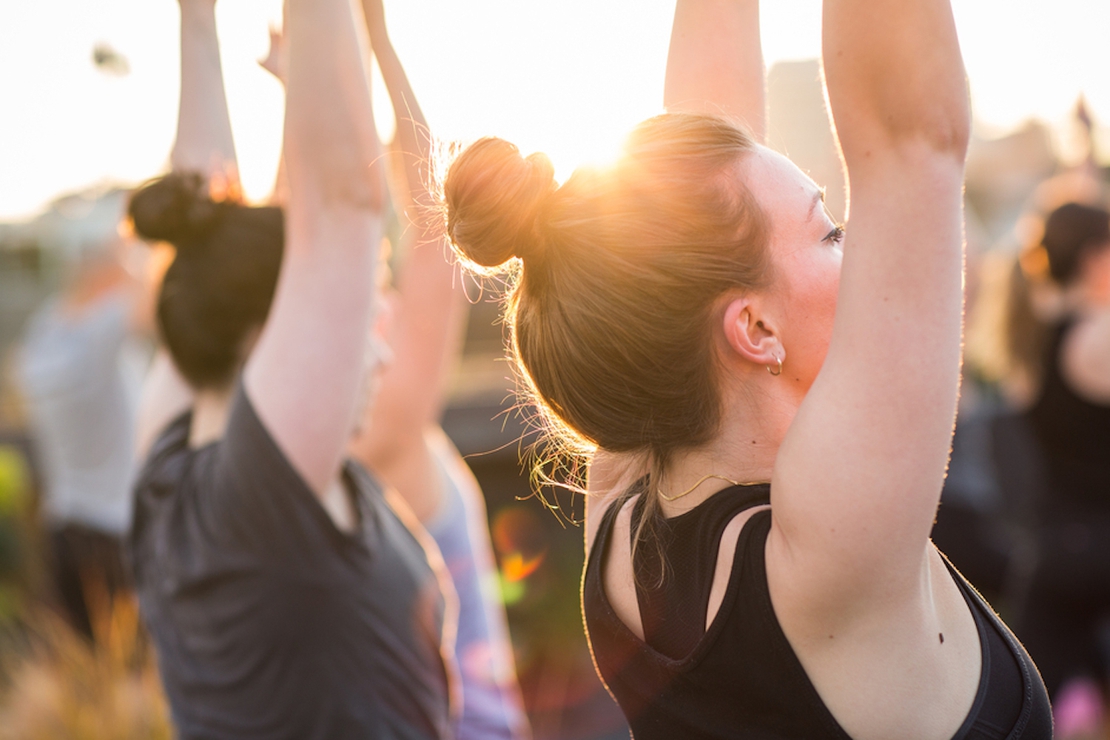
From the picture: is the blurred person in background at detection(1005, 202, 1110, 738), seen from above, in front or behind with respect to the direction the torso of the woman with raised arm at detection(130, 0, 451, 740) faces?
in front

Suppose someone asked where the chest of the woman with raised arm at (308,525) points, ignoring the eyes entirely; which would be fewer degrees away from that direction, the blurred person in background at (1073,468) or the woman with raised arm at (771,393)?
the blurred person in background

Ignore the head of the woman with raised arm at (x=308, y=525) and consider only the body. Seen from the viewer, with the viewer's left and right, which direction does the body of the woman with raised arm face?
facing away from the viewer and to the right of the viewer

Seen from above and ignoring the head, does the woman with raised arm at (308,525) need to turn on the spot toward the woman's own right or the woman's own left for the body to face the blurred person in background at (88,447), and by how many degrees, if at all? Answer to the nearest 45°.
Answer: approximately 45° to the woman's own left

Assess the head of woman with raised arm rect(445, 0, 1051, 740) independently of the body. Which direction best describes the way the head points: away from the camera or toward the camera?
away from the camera

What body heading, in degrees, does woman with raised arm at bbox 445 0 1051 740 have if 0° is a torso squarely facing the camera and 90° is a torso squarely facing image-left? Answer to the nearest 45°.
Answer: approximately 225°

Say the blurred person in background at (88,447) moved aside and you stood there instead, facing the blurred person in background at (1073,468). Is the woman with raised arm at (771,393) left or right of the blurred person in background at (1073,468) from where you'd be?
right

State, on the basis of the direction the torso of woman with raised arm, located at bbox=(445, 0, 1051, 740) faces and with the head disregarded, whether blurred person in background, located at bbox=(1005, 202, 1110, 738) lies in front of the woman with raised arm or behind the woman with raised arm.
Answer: in front

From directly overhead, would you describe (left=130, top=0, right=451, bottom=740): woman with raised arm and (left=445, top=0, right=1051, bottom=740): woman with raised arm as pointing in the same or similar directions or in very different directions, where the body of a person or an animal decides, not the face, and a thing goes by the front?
same or similar directions

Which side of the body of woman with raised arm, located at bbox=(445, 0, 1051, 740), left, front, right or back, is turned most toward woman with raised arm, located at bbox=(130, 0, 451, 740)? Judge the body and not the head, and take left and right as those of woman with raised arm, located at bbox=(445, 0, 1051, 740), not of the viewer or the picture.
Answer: left

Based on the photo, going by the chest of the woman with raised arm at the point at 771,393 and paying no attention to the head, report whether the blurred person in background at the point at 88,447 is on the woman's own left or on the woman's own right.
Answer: on the woman's own left

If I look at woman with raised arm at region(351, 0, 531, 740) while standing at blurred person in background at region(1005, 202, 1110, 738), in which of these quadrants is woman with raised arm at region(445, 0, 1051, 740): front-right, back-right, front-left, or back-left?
front-left

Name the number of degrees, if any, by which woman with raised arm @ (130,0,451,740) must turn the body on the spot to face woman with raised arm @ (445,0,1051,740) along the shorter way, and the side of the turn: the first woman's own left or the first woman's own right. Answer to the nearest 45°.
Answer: approximately 90° to the first woman's own right

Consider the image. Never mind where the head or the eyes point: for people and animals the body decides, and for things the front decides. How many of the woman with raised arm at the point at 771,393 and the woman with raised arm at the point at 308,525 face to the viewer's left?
0

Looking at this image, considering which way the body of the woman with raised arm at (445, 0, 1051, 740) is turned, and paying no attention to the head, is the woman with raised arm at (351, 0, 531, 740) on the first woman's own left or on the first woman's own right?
on the first woman's own left

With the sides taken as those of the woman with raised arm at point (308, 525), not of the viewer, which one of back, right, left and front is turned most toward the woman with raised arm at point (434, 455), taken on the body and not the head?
front
